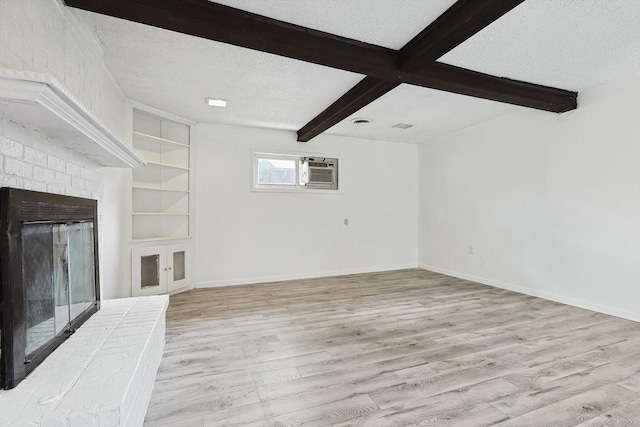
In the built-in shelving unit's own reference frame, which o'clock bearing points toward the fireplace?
The fireplace is roughly at 2 o'clock from the built-in shelving unit.

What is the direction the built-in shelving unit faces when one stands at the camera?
facing the viewer and to the right of the viewer

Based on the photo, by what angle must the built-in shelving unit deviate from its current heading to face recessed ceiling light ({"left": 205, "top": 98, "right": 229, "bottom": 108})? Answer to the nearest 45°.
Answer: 0° — it already faces it

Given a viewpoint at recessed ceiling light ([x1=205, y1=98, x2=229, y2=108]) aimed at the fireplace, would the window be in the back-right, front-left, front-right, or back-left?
back-left

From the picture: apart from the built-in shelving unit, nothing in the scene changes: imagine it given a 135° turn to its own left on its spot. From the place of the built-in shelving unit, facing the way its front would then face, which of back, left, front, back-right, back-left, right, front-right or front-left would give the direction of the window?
right

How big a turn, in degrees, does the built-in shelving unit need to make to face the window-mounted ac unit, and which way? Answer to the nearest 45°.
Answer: approximately 45° to its left
